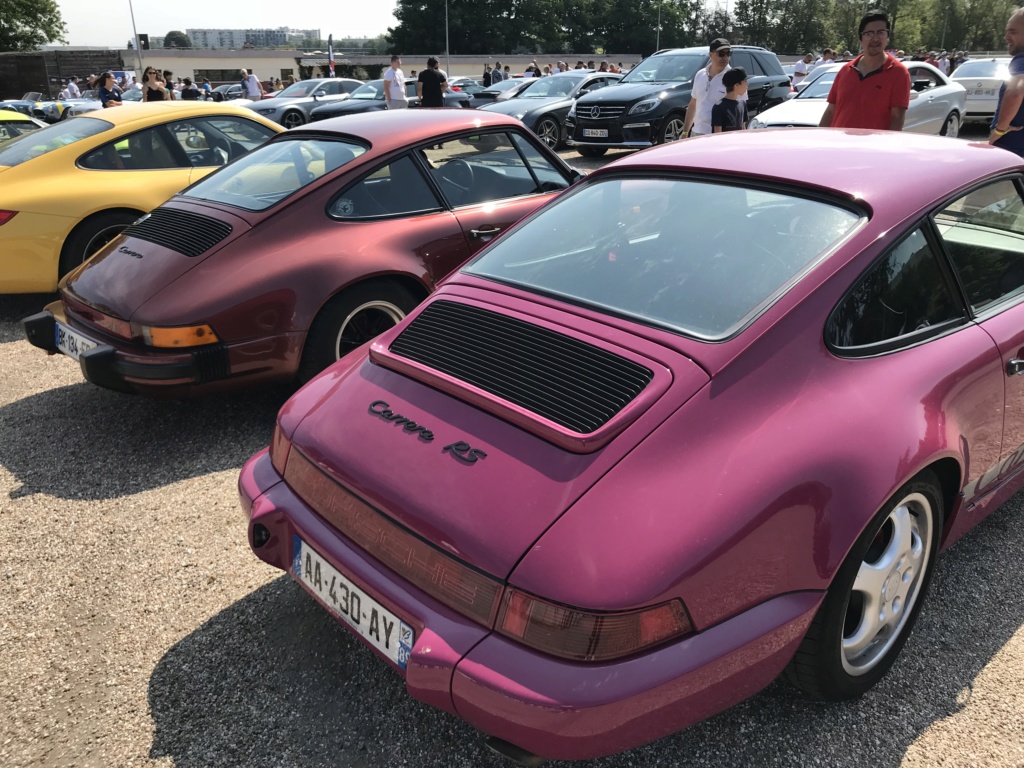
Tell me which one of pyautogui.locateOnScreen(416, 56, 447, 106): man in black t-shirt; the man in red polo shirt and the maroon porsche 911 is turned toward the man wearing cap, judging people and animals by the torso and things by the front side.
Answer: the maroon porsche 911

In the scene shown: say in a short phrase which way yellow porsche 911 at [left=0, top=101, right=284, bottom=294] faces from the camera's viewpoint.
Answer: facing away from the viewer and to the right of the viewer

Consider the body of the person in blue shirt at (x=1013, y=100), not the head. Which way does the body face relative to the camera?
to the viewer's left

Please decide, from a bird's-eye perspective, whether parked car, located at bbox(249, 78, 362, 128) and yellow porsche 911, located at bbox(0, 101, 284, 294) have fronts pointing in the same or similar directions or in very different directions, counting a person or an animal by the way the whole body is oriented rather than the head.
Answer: very different directions

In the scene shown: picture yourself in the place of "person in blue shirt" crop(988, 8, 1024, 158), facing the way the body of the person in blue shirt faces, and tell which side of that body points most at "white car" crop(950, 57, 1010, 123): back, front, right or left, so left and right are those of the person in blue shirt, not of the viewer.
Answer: right

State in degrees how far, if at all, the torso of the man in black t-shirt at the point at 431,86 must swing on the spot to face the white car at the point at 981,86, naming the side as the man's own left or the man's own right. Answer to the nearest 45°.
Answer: approximately 90° to the man's own right

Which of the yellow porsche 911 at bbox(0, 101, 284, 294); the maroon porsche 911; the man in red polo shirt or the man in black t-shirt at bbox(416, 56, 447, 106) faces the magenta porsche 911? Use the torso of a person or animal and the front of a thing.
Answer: the man in red polo shirt

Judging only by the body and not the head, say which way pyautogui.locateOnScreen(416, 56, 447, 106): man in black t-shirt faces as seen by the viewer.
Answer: away from the camera

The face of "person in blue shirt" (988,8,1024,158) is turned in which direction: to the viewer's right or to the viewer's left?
to the viewer's left
